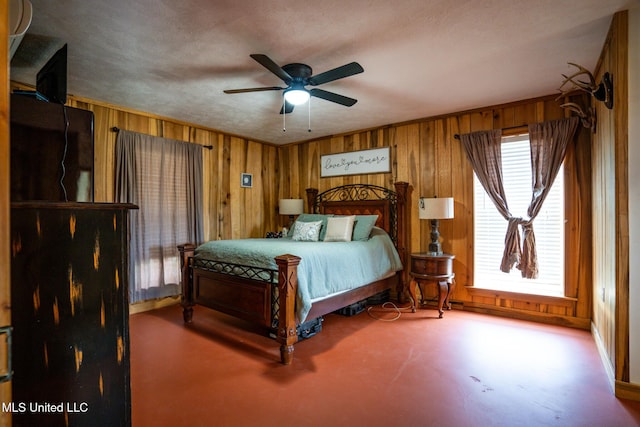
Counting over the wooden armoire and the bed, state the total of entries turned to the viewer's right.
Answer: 1

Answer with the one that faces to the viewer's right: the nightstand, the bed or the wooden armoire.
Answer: the wooden armoire

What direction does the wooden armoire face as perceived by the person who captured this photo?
facing to the right of the viewer

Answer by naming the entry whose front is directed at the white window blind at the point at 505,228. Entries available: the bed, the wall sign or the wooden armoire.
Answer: the wooden armoire

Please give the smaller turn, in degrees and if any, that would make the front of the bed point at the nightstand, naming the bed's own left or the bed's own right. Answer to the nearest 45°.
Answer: approximately 135° to the bed's own left

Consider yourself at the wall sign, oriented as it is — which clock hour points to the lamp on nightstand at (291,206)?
The lamp on nightstand is roughly at 2 o'clock from the wall sign.
